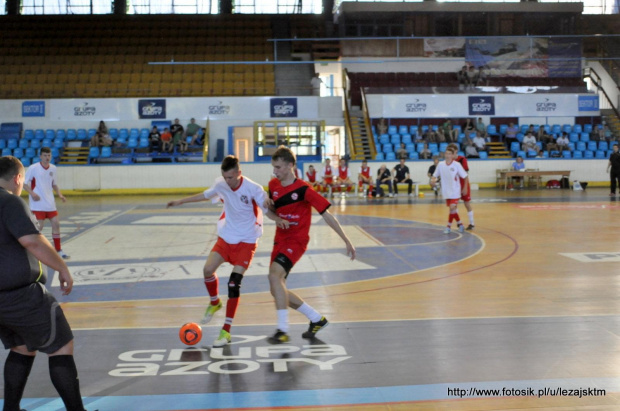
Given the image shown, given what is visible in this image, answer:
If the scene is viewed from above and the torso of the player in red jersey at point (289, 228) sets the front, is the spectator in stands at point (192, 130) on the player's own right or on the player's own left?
on the player's own right

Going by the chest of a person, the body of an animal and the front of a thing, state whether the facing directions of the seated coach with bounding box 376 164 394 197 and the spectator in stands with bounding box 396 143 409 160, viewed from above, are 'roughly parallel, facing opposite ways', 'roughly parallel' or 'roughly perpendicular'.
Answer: roughly parallel

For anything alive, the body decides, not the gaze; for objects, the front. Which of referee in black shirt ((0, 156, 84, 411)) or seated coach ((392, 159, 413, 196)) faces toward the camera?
the seated coach

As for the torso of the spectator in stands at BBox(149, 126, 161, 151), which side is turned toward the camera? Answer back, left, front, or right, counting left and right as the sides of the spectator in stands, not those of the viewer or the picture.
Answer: front

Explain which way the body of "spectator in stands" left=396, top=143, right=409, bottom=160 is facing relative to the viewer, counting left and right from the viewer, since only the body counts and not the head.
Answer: facing the viewer

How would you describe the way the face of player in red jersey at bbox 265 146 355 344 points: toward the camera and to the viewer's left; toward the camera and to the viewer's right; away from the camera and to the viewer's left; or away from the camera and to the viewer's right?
toward the camera and to the viewer's left

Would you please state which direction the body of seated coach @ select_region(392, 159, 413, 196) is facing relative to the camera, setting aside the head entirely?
toward the camera

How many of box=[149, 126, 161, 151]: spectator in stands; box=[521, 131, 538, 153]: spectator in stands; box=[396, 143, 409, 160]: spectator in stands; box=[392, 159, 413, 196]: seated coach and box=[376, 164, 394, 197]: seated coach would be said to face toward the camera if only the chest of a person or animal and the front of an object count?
5

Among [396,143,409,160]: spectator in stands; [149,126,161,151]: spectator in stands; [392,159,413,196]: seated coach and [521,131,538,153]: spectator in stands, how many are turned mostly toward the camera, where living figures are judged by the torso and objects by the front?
4

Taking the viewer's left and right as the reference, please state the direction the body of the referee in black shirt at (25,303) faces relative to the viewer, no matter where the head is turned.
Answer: facing away from the viewer and to the right of the viewer

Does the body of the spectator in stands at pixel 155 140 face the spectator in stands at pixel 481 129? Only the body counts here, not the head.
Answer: no

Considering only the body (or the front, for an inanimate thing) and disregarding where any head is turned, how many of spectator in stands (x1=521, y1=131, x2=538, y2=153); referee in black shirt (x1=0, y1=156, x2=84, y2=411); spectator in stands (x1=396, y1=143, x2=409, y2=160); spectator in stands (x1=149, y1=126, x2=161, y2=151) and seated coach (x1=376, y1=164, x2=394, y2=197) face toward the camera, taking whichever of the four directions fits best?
4

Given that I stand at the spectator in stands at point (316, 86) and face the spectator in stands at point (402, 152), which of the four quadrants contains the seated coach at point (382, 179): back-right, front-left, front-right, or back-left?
front-right

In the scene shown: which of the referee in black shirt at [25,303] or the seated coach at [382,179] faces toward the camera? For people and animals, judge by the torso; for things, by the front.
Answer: the seated coach

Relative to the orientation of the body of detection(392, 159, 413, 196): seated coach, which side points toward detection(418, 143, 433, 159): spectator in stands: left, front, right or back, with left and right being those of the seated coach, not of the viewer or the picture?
back

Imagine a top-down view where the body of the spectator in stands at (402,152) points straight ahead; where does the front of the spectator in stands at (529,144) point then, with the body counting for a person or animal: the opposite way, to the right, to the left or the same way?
the same way

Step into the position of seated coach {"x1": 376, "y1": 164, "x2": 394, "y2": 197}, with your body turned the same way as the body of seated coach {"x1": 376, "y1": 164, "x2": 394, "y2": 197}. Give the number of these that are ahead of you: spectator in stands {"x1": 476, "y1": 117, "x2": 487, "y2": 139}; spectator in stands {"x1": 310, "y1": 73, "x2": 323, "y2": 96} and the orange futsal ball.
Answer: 1

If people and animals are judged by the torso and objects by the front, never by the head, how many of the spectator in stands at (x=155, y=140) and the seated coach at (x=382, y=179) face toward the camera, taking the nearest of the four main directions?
2
